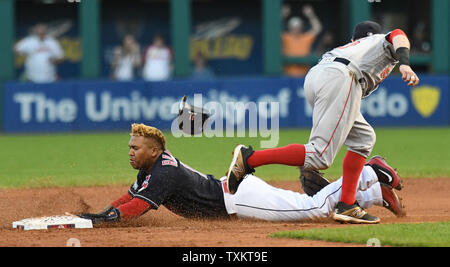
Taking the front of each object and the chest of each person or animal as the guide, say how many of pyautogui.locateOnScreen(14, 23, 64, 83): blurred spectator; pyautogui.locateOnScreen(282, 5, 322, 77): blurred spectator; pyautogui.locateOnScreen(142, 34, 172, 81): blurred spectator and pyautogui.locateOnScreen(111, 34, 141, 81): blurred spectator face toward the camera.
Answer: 4

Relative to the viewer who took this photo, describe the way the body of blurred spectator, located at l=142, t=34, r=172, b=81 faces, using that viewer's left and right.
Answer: facing the viewer

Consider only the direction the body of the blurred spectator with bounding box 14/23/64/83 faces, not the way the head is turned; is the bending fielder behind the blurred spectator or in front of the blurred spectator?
in front

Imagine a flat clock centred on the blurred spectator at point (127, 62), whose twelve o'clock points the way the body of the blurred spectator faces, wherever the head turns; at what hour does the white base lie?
The white base is roughly at 12 o'clock from the blurred spectator.

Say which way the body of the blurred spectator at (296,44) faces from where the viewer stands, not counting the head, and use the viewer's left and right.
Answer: facing the viewer

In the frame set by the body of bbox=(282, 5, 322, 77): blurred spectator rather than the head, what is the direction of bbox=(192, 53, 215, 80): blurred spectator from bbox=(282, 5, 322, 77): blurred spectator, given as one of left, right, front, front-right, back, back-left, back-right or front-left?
right

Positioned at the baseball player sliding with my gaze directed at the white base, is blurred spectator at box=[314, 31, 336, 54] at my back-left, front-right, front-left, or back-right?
back-right

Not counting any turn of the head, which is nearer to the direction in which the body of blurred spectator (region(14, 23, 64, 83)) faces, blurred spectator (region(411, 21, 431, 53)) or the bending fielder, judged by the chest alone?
the bending fielder

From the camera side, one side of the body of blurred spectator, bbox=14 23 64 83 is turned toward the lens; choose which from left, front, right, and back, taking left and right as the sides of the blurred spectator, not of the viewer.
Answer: front

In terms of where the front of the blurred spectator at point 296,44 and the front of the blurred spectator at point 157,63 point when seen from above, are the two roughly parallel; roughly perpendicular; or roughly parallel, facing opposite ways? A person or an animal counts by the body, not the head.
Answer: roughly parallel

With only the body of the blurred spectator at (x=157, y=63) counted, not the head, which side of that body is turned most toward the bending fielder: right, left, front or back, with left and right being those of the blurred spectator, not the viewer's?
front

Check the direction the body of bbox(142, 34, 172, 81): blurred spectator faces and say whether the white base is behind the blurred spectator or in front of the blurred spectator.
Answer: in front
